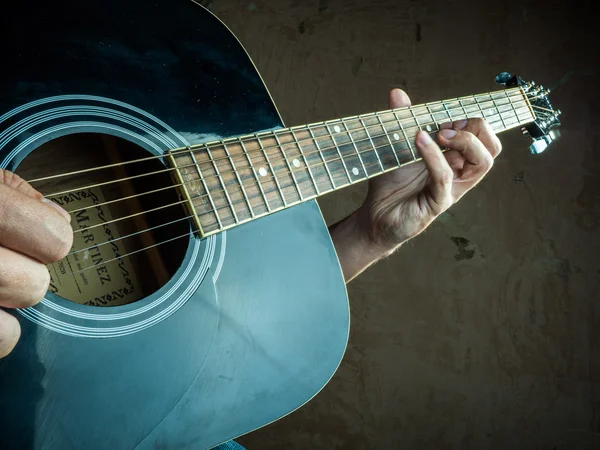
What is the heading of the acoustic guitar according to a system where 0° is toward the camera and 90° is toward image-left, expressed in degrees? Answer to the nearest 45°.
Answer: approximately 315°
